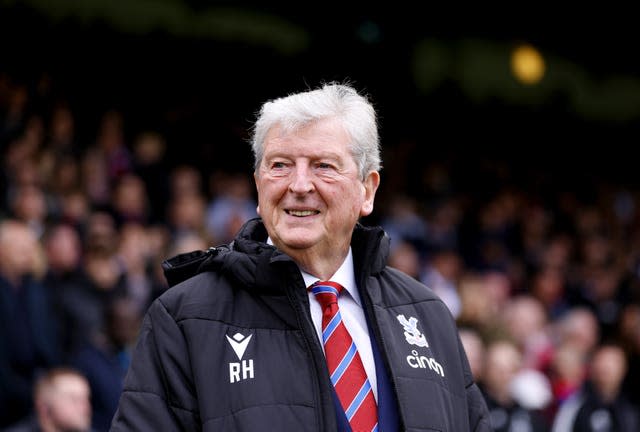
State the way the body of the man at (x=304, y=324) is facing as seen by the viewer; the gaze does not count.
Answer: toward the camera

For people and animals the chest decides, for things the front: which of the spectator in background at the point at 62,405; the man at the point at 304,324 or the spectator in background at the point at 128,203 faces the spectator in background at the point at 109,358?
the spectator in background at the point at 128,203

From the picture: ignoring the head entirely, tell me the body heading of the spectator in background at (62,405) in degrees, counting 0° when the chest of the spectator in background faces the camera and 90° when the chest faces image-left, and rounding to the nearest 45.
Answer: approximately 315°

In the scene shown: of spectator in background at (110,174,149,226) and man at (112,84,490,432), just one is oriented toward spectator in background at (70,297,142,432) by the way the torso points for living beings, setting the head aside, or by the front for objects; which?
spectator in background at (110,174,149,226)

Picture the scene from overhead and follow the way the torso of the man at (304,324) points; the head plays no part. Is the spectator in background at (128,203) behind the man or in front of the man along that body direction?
behind

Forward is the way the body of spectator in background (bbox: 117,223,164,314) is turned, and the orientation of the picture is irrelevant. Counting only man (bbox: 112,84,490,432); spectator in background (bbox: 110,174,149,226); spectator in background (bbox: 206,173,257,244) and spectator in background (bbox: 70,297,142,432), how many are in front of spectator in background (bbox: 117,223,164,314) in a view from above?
2

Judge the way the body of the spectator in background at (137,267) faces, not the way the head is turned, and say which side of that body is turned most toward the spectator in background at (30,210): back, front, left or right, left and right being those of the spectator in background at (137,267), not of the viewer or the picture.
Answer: right

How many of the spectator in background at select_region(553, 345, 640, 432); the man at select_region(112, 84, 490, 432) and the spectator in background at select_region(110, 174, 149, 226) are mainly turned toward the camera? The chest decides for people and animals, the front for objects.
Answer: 3

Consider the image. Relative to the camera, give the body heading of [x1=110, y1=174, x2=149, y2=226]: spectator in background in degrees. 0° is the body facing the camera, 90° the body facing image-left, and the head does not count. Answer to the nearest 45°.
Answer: approximately 0°

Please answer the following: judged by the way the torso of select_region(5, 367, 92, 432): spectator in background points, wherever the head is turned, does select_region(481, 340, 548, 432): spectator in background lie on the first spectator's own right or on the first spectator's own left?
on the first spectator's own left

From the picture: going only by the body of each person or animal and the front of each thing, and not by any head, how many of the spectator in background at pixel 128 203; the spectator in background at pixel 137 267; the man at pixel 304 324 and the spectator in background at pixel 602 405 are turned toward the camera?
4

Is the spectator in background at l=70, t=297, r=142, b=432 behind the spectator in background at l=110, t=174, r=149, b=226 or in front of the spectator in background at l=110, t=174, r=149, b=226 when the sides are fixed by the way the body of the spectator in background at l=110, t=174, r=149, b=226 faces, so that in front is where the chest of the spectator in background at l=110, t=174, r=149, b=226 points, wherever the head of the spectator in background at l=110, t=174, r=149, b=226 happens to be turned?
in front

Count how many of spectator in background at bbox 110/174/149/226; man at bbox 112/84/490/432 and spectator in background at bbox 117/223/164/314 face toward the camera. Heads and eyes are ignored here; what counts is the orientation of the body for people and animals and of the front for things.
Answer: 3
